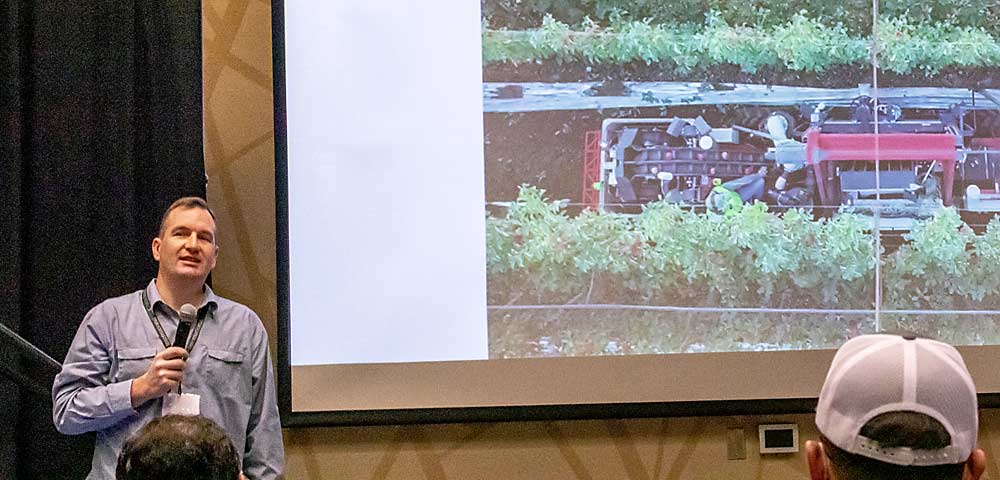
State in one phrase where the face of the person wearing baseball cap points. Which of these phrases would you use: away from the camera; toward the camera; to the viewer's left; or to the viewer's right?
away from the camera

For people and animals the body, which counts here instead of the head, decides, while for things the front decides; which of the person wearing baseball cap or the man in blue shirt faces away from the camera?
the person wearing baseball cap

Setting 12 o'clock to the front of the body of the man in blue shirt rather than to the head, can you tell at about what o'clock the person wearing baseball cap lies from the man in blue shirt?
The person wearing baseball cap is roughly at 11 o'clock from the man in blue shirt.

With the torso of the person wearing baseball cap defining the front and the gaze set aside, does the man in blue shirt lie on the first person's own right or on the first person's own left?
on the first person's own left

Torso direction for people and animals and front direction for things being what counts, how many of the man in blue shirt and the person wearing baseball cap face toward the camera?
1

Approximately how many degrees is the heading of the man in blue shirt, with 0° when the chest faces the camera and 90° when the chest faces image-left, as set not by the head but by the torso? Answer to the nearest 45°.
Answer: approximately 0°

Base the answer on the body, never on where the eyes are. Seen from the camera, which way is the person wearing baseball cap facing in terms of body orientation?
away from the camera
